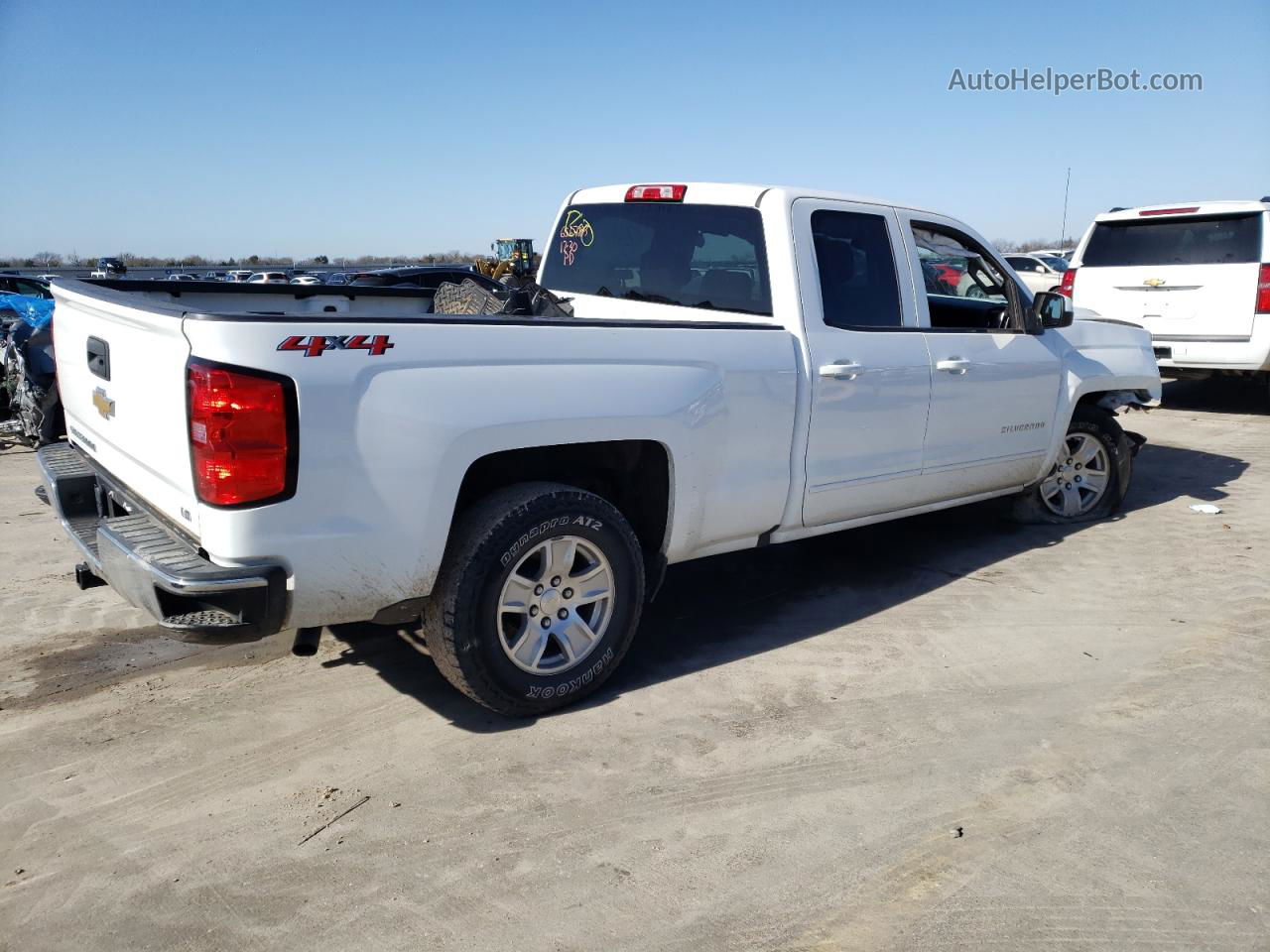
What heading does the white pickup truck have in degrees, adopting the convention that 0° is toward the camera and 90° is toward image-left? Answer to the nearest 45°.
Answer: approximately 225°

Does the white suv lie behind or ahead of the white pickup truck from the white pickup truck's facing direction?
ahead
